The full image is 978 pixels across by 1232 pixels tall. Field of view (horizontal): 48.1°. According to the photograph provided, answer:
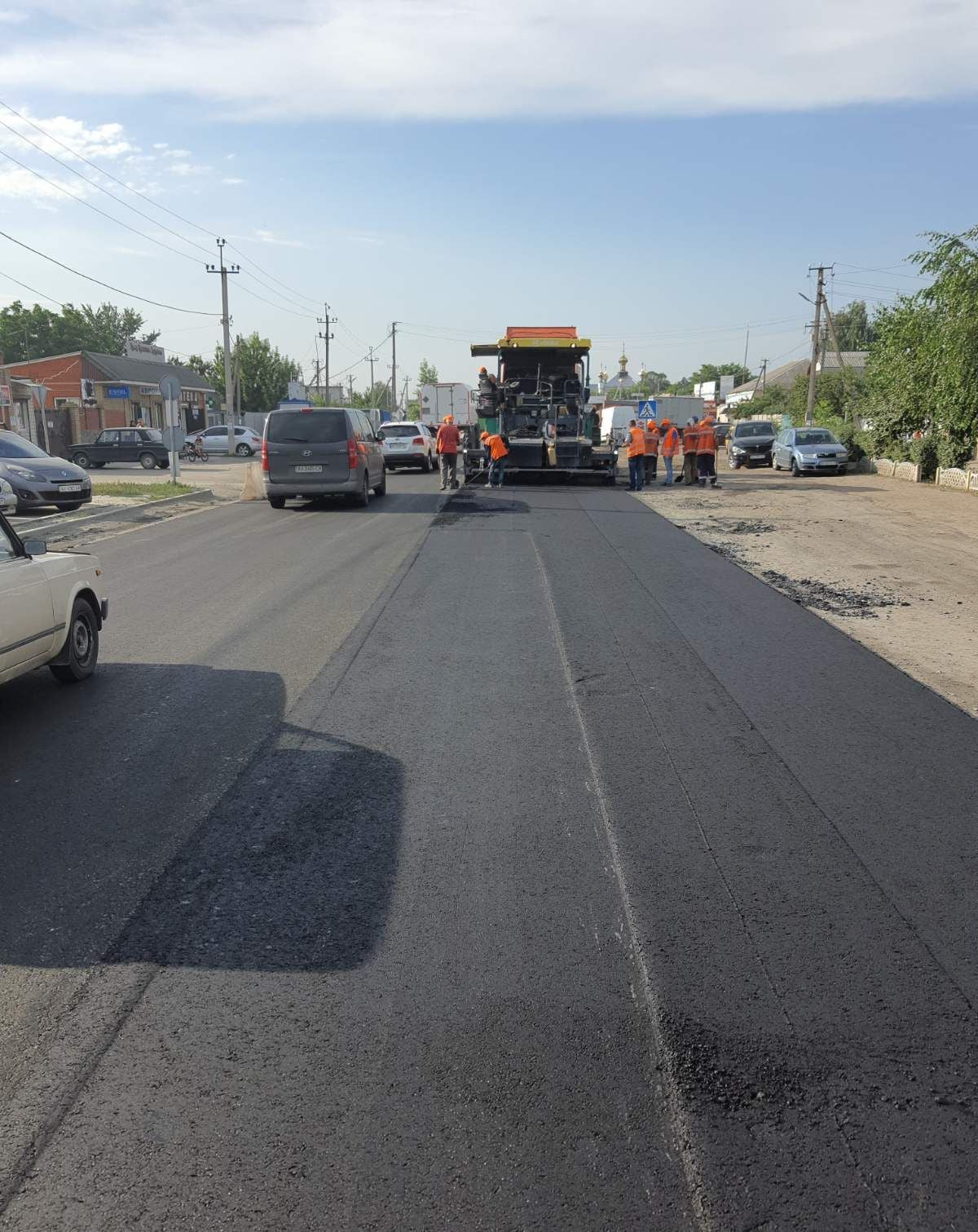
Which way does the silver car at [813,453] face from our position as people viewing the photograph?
facing the viewer and to the right of the viewer

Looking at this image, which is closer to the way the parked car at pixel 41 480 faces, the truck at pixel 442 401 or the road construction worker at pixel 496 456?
the road construction worker

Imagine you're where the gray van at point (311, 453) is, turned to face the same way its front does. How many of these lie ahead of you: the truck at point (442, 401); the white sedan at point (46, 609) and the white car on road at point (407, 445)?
2

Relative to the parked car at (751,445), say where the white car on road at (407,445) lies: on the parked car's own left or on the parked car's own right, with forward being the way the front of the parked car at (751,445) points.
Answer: on the parked car's own right

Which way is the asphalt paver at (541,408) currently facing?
away from the camera

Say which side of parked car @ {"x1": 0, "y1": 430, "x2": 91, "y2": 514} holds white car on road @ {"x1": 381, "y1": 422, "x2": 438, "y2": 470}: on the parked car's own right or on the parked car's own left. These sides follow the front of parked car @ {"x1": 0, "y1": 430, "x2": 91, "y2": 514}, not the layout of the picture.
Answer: on the parked car's own left

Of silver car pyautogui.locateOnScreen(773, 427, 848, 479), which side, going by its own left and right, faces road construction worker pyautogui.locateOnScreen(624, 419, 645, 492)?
right

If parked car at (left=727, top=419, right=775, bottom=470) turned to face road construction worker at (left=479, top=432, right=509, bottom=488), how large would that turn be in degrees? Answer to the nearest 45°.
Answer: approximately 45° to its right

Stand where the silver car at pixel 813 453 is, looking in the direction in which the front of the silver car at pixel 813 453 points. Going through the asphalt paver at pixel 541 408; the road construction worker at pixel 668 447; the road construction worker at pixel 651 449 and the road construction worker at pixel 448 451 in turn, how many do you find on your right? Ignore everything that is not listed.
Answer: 4

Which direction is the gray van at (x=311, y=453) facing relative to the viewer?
away from the camera

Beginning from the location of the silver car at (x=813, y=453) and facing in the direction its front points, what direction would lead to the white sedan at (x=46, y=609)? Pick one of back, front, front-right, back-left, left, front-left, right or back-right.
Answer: front-right
